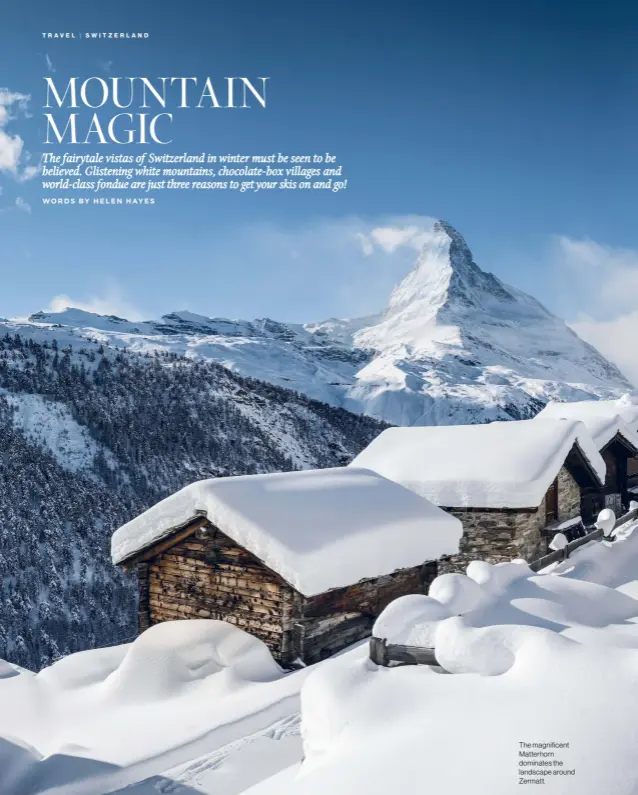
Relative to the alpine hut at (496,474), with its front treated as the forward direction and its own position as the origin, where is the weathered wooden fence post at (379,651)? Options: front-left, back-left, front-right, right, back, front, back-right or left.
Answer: front-right

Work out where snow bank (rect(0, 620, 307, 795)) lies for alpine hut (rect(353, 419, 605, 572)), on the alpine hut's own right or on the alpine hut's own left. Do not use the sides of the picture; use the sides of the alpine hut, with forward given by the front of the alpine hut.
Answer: on the alpine hut's own right

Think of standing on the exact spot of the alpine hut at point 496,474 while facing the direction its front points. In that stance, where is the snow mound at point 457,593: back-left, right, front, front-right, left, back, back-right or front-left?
front-right

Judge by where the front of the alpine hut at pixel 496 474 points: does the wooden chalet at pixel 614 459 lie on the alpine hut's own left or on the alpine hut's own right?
on the alpine hut's own left
